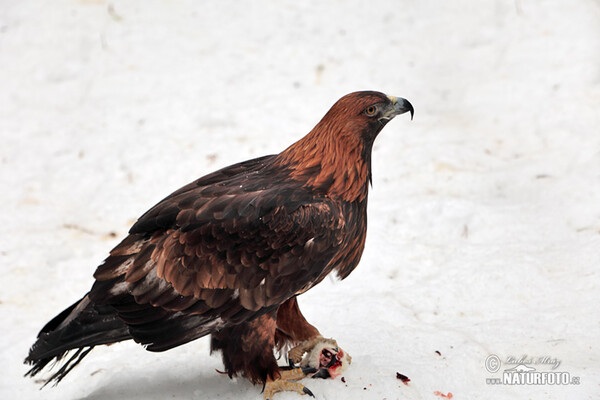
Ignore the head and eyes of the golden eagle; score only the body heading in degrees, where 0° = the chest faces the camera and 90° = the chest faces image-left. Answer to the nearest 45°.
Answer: approximately 270°
